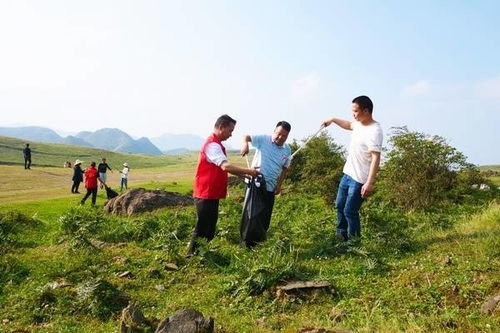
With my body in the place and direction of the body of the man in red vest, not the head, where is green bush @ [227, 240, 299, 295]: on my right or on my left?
on my right

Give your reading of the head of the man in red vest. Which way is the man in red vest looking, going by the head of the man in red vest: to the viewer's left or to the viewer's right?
to the viewer's right

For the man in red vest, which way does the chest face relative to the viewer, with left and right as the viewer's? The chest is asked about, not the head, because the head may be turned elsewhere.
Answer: facing to the right of the viewer

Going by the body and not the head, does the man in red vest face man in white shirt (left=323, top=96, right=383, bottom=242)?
yes

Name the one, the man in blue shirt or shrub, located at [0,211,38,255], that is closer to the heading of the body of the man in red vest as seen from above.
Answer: the man in blue shirt

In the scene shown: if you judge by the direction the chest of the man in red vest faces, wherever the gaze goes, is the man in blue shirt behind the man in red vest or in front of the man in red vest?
in front

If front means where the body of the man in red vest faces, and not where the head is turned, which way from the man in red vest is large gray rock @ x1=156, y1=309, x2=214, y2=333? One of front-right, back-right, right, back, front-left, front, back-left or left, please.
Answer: right

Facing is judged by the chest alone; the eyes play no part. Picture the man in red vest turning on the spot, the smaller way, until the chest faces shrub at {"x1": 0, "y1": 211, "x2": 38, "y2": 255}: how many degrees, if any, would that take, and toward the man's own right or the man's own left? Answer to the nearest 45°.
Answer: approximately 135° to the man's own left

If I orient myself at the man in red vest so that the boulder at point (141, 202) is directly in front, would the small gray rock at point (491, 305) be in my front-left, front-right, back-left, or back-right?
back-right

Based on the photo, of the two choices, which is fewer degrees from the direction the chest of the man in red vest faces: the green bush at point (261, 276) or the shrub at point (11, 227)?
the green bush

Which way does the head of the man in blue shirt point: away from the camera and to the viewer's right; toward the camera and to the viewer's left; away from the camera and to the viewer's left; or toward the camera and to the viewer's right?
toward the camera and to the viewer's left
